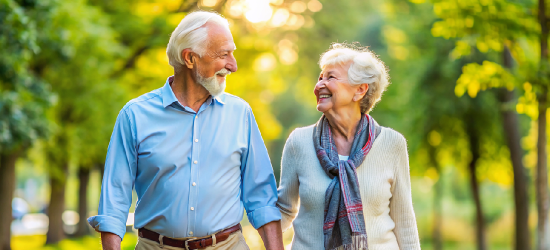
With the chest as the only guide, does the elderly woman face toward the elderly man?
no

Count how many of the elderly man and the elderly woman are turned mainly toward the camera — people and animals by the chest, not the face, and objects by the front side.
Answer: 2

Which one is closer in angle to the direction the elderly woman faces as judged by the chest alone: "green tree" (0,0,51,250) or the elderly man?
the elderly man

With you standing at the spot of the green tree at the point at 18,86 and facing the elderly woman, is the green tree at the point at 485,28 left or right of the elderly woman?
left

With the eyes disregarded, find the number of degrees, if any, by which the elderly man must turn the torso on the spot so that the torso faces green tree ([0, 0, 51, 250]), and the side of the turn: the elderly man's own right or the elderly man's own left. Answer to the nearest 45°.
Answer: approximately 135° to the elderly man's own right

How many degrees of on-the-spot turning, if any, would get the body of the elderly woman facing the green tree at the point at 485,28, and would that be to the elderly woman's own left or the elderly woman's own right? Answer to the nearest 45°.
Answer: approximately 135° to the elderly woman's own left

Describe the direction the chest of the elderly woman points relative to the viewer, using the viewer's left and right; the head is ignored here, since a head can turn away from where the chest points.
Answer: facing the viewer

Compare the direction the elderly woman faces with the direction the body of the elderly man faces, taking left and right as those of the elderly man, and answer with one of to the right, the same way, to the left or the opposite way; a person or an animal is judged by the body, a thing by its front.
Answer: the same way

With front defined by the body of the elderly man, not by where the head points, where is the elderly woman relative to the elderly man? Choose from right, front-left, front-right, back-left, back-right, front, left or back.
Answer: left

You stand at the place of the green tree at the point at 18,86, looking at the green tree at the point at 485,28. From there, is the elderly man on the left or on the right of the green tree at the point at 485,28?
right

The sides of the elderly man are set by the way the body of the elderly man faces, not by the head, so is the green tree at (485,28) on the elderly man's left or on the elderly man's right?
on the elderly man's left

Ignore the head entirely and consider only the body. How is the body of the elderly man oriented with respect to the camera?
toward the camera
